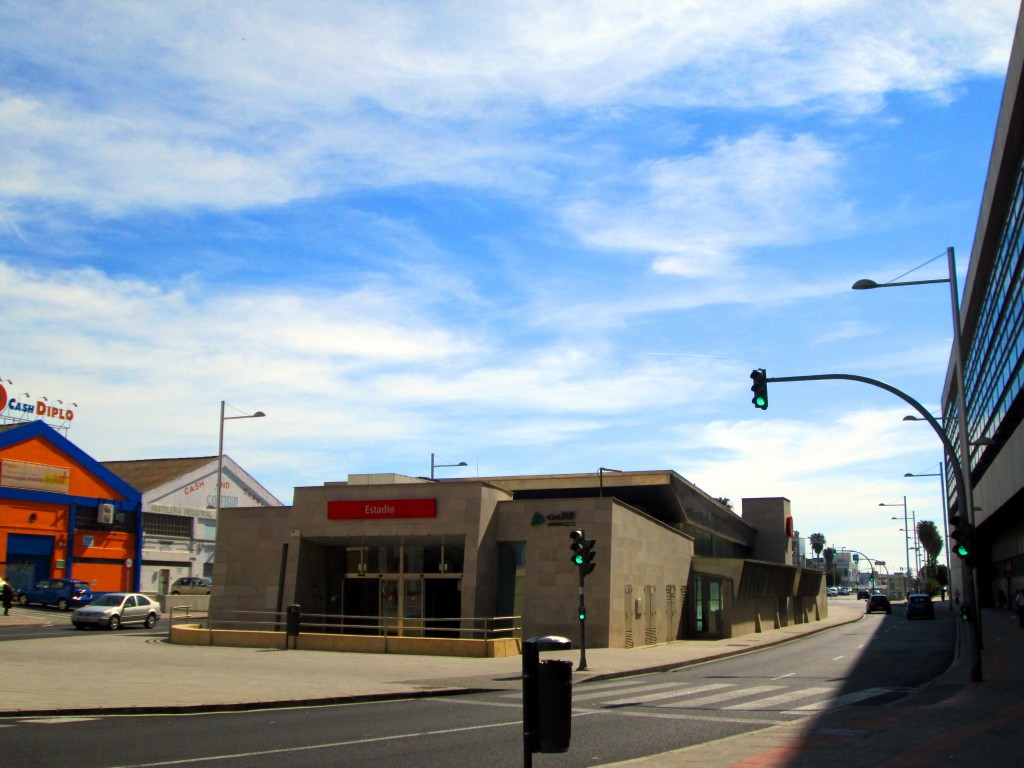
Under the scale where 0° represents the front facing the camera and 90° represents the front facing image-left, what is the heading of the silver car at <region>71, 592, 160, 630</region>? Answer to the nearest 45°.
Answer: approximately 45°

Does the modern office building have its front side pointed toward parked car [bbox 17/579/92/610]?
yes

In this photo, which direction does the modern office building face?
to the viewer's left

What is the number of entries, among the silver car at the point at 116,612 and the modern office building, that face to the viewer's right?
0

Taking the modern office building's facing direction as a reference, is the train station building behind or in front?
in front
